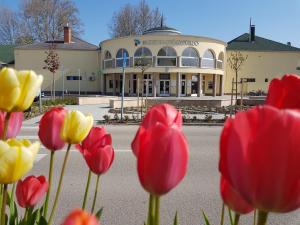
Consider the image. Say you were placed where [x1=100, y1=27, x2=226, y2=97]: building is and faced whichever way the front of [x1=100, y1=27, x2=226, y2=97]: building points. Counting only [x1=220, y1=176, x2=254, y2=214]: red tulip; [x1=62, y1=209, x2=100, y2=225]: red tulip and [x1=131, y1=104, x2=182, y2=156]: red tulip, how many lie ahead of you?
3

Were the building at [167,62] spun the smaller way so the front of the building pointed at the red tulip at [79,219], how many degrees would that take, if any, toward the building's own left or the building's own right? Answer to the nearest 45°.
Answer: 0° — it already faces it

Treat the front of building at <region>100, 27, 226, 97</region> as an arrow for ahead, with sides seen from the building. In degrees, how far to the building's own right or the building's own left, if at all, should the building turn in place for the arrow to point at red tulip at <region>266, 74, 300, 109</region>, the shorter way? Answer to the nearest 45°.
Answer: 0° — it already faces it

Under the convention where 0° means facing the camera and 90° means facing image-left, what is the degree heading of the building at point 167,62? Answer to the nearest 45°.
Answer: approximately 0°

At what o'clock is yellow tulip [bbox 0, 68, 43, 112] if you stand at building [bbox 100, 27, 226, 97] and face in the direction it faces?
The yellow tulip is roughly at 12 o'clock from the building.

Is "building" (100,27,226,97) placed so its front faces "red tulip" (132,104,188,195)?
yes

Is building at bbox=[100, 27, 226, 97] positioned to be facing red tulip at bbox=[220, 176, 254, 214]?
yes

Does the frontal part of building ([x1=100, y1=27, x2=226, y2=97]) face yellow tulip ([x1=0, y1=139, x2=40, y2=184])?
yes
